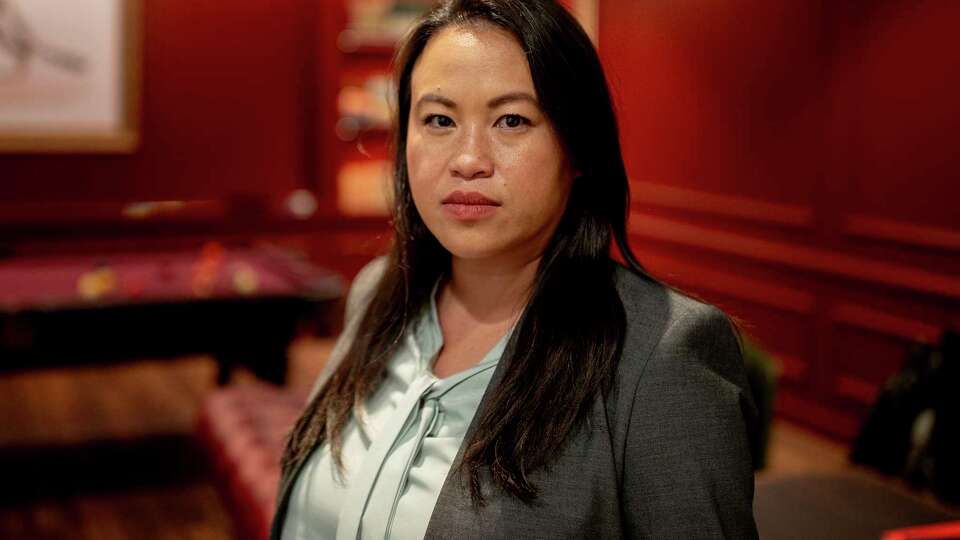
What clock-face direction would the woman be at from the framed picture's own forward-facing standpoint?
The woman is roughly at 12 o'clock from the framed picture.

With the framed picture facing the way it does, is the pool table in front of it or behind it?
in front

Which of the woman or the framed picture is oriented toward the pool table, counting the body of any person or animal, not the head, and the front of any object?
the framed picture

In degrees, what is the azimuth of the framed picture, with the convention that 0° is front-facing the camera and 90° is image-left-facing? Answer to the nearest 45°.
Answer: approximately 0°

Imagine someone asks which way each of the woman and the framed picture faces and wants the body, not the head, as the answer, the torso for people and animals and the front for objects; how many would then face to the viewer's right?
0

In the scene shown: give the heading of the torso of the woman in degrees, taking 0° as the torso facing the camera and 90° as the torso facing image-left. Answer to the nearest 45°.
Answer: approximately 45°

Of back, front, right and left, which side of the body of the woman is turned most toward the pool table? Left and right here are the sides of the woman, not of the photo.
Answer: right
